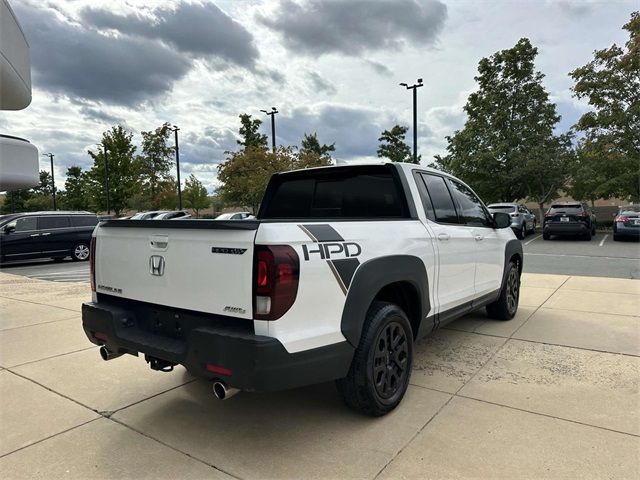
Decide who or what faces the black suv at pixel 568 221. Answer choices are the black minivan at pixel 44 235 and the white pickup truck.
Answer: the white pickup truck

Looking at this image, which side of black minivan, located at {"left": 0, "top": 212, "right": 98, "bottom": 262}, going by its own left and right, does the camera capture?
left

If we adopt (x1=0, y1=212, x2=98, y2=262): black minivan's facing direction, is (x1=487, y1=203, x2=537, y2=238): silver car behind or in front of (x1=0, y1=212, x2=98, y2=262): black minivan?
behind

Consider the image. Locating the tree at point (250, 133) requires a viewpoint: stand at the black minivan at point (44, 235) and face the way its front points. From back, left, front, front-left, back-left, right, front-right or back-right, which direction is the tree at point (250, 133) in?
back-right

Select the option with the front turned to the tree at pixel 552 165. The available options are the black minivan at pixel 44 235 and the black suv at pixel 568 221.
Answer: the black suv at pixel 568 221

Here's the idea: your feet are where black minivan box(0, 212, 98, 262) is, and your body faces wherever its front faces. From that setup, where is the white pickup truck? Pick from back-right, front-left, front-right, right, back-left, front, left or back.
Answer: left

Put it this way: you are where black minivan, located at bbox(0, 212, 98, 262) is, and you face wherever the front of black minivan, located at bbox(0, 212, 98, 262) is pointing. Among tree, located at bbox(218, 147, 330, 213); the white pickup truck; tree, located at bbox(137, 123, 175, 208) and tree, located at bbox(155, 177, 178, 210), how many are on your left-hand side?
1

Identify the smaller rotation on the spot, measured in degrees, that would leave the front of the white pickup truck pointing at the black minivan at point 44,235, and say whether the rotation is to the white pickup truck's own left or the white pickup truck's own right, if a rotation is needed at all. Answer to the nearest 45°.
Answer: approximately 90° to the white pickup truck's own left

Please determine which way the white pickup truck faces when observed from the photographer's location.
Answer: facing away from the viewer and to the right of the viewer

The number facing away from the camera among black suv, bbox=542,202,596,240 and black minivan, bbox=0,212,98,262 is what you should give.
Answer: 1

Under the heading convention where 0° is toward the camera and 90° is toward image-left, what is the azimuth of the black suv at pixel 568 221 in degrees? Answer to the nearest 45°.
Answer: approximately 180°

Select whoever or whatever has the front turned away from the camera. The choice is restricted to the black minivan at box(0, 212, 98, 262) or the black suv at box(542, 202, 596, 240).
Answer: the black suv at box(542, 202, 596, 240)

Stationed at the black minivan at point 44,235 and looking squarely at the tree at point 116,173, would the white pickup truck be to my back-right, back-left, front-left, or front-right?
back-right
